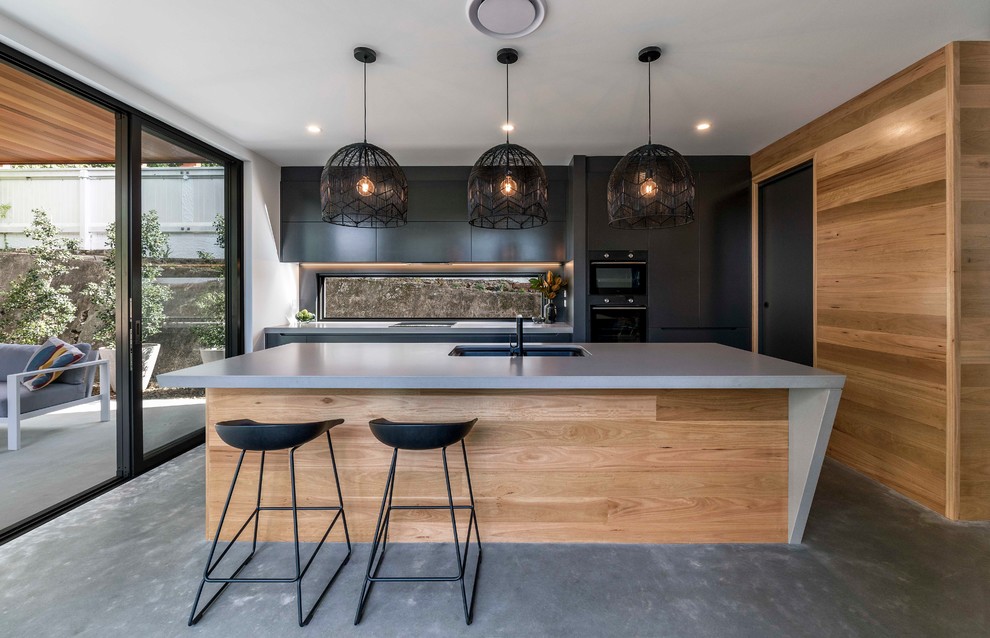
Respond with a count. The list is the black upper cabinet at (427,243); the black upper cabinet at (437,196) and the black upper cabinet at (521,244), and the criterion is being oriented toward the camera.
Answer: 3

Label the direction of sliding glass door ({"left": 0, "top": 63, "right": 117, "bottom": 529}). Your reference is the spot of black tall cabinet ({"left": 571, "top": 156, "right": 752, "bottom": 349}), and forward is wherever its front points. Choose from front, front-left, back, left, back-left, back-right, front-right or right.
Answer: front-right

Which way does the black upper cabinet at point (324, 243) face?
toward the camera

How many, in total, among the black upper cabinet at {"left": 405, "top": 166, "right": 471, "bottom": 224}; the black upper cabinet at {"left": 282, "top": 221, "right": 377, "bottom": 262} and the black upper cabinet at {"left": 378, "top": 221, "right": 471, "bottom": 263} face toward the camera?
3

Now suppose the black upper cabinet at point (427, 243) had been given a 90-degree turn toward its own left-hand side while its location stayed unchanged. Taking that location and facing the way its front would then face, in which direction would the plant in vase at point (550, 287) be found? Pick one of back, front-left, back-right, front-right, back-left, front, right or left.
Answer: front

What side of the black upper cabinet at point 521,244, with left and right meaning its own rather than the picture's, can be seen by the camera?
front

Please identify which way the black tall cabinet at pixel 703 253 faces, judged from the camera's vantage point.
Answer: facing the viewer

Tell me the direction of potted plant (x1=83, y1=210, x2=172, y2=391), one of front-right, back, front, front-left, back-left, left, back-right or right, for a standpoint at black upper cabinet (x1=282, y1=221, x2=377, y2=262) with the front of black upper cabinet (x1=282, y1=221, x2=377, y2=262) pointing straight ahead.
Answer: front-right

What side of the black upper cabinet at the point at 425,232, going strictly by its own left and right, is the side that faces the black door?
left

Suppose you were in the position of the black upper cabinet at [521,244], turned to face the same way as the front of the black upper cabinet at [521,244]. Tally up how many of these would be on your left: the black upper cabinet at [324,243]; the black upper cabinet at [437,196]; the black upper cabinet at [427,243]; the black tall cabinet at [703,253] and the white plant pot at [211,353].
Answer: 1

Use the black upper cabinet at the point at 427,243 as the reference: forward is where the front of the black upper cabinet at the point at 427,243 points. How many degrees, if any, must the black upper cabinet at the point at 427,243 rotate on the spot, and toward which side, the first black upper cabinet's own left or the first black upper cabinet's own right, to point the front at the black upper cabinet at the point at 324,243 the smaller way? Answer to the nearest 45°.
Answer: approximately 90° to the first black upper cabinet's own right

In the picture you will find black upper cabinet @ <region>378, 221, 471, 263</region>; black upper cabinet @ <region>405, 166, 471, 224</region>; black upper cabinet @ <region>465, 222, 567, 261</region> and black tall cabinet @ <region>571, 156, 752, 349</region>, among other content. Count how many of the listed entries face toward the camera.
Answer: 4

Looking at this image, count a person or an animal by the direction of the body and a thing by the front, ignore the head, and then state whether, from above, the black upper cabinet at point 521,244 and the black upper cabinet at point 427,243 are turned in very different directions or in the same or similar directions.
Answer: same or similar directions

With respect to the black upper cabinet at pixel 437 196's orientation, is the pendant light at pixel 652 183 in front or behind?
in front
